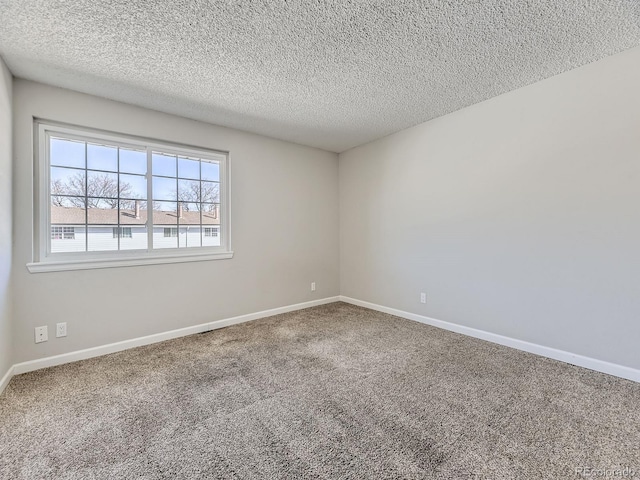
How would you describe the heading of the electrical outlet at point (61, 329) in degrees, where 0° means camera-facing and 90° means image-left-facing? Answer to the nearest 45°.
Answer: approximately 0°
